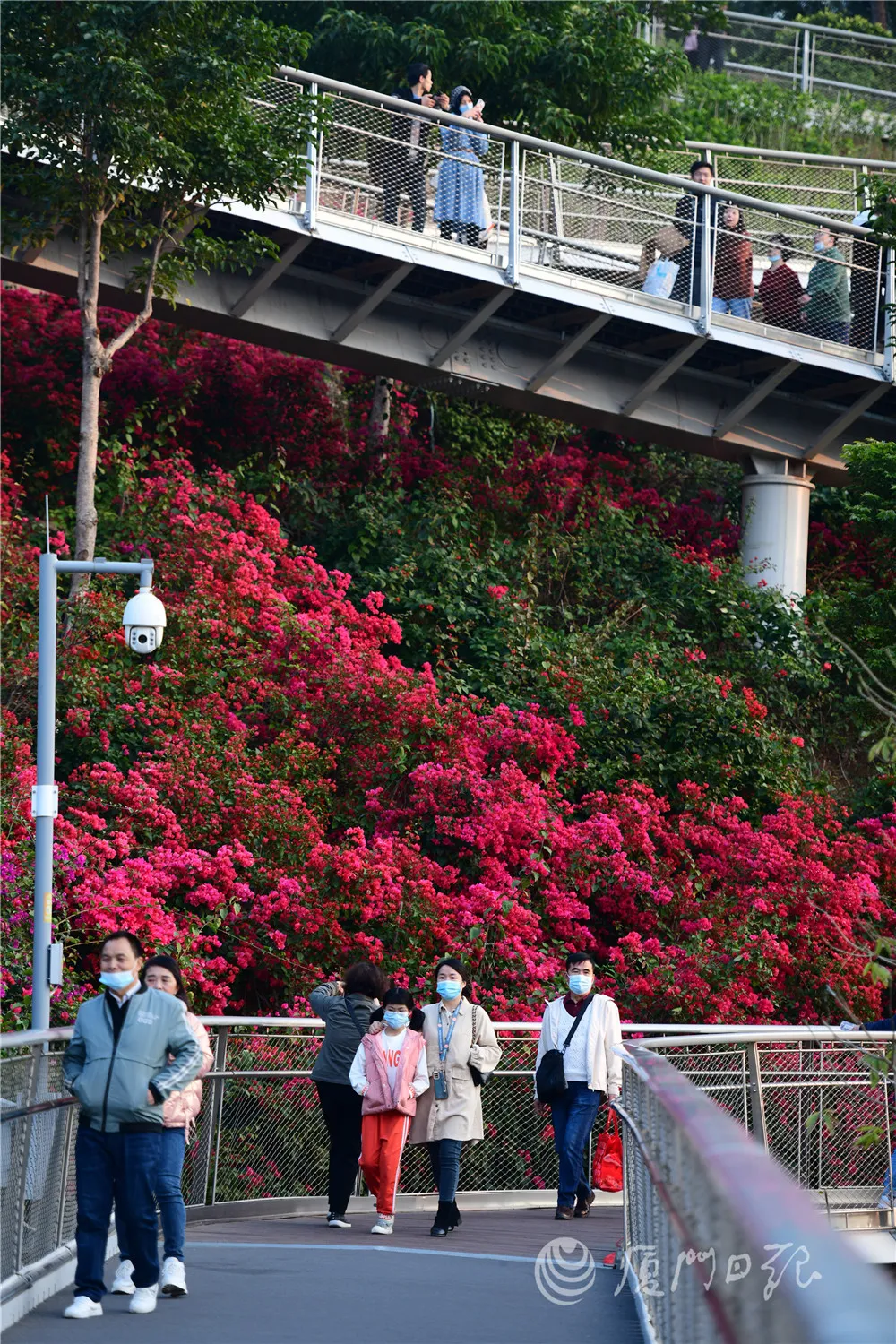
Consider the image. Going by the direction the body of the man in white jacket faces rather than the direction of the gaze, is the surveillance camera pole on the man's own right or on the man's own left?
on the man's own right

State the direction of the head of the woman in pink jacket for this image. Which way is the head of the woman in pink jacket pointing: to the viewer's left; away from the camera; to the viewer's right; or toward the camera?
toward the camera

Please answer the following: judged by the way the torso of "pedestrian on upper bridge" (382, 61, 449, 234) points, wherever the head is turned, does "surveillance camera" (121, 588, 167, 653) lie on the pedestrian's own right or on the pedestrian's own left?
on the pedestrian's own right

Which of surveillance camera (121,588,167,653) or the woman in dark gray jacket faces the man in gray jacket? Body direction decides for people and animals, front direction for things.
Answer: the surveillance camera

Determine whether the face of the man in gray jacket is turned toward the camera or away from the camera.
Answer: toward the camera

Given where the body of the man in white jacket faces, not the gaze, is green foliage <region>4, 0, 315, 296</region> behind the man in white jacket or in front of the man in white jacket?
behind

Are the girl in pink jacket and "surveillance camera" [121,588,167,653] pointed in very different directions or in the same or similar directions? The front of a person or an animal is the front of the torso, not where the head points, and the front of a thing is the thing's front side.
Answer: same or similar directions

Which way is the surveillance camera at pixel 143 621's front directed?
toward the camera

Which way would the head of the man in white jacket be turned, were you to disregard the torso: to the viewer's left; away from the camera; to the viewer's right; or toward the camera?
toward the camera

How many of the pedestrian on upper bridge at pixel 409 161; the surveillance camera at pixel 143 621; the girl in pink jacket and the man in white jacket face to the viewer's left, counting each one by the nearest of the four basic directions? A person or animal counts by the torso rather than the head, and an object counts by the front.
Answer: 0

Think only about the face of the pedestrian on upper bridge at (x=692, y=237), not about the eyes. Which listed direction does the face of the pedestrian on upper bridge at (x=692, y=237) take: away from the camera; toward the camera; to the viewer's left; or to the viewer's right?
toward the camera

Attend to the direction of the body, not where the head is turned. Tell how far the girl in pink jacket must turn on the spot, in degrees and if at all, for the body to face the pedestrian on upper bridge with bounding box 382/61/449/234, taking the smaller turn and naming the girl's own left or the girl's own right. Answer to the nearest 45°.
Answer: approximately 180°

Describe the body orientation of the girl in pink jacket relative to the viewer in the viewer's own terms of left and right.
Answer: facing the viewer

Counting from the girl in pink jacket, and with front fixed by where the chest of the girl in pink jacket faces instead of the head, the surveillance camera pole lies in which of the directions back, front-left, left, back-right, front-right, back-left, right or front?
back-right

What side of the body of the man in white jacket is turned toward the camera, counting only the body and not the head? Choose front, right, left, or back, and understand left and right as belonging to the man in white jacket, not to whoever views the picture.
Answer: front
